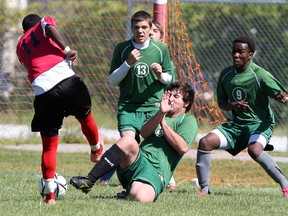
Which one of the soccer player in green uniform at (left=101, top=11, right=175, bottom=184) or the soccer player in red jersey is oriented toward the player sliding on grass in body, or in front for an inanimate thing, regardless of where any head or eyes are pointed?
the soccer player in green uniform

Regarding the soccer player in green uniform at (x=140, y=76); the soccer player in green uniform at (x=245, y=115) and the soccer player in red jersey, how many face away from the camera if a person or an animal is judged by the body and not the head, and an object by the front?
1

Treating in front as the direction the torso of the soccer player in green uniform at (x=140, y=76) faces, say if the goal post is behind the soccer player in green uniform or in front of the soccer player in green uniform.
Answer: behind

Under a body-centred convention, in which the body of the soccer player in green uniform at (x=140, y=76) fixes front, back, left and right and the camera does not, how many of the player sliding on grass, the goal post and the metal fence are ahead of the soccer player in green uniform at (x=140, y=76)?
1

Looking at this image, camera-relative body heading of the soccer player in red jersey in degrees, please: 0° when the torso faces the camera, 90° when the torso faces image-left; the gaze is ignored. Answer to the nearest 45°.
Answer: approximately 180°

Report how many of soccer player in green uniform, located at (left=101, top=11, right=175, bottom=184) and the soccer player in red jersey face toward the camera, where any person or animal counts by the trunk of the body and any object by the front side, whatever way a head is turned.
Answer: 1

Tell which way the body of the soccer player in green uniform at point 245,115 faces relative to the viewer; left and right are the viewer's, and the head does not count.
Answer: facing the viewer and to the left of the viewer

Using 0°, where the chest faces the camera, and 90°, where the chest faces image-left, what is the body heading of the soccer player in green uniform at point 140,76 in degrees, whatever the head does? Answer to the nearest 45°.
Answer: approximately 0°

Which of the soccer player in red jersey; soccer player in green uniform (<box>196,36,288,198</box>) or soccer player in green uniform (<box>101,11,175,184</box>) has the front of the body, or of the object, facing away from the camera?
the soccer player in red jersey

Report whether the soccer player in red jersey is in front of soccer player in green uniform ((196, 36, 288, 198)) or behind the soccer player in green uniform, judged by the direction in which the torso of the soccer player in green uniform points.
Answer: in front

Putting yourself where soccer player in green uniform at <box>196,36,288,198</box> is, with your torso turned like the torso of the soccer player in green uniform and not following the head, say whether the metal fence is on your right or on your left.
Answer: on your right
